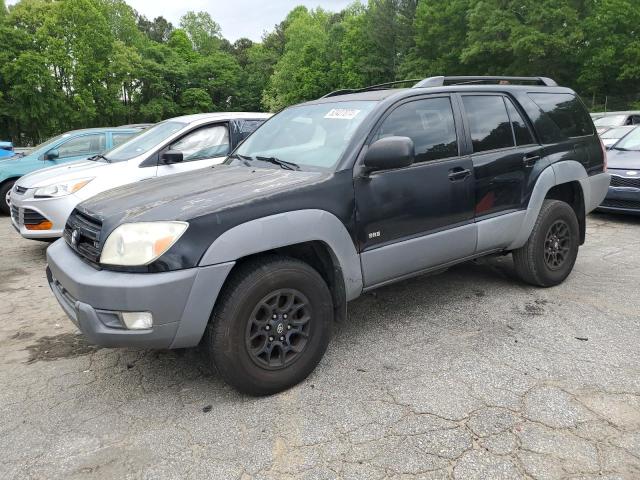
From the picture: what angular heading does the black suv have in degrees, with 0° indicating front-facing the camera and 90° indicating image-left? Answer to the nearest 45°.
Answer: approximately 45°

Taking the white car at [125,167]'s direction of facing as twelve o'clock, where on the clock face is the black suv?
The black suv is roughly at 10 o'clock from the white car.

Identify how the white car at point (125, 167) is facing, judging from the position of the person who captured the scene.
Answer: facing the viewer and to the left of the viewer

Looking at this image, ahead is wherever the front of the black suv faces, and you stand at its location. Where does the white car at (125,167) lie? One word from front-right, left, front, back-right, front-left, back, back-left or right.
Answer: right

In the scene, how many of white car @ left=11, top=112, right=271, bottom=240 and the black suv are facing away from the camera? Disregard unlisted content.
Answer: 0
